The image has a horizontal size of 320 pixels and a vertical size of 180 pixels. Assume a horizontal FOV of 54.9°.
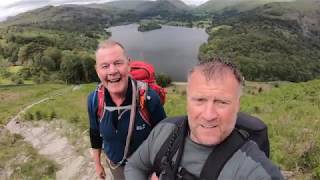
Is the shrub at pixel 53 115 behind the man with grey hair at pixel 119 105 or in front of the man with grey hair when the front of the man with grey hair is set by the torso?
behind

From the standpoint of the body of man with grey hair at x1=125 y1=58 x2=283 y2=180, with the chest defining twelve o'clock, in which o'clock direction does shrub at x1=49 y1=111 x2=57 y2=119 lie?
The shrub is roughly at 5 o'clock from the man with grey hair.

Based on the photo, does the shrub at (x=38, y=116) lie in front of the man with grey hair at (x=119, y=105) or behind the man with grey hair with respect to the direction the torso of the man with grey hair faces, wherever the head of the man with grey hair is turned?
behind

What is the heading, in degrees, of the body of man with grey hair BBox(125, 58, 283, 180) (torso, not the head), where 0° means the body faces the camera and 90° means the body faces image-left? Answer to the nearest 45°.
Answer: approximately 0°

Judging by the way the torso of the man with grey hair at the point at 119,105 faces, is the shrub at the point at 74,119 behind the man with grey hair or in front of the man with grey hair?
behind

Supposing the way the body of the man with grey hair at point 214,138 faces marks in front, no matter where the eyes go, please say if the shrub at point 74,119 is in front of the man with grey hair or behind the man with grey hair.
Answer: behind

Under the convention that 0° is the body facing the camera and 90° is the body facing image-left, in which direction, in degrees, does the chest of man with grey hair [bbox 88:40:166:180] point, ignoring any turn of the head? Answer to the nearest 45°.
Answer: approximately 0°

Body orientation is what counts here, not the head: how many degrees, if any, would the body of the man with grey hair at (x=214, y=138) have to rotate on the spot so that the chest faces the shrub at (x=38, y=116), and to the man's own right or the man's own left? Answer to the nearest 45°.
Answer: approximately 135° to the man's own right

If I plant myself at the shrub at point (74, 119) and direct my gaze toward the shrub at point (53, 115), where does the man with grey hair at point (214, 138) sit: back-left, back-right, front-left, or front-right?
back-left

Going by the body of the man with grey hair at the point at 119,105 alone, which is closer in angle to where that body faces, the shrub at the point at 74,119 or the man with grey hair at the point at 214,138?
the man with grey hair

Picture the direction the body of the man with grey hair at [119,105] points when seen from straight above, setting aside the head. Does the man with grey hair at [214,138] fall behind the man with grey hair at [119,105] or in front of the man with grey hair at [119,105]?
in front
